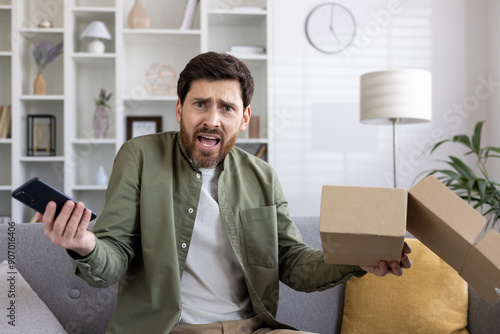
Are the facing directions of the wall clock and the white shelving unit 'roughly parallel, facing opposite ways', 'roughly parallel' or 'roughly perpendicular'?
roughly parallel

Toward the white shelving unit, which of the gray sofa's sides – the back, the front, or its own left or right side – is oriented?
back

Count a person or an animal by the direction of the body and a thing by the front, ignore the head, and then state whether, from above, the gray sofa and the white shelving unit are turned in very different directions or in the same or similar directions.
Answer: same or similar directions

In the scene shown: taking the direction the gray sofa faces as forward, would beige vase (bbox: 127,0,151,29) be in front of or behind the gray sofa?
behind

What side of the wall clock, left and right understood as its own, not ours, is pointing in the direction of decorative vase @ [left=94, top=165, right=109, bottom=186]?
right

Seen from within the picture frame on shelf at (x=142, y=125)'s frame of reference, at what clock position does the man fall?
The man is roughly at 12 o'clock from the picture frame on shelf.

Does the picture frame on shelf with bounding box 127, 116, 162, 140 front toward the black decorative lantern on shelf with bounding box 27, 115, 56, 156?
no

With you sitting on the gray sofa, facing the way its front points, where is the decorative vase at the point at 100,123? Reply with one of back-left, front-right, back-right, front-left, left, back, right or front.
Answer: back

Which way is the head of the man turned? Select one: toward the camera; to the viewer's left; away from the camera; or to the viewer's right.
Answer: toward the camera

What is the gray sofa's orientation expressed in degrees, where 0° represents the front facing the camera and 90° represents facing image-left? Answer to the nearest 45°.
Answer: approximately 0°

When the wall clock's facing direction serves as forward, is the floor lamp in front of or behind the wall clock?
in front

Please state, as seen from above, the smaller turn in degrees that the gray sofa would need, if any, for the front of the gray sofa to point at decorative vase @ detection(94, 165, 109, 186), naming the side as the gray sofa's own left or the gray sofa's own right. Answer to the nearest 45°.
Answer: approximately 180°

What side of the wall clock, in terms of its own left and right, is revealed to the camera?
front

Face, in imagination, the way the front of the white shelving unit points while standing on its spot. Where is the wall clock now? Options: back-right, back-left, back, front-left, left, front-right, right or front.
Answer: left

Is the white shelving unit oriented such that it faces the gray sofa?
yes

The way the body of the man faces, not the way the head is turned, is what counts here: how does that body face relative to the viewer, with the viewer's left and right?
facing the viewer
